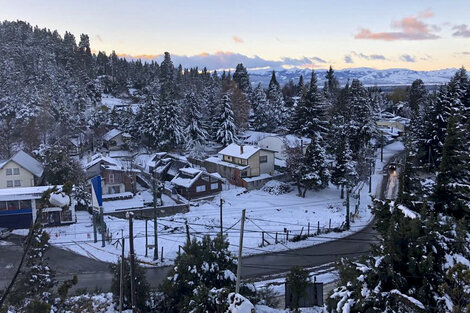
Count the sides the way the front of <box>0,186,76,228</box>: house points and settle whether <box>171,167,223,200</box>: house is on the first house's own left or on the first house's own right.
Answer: on the first house's own left

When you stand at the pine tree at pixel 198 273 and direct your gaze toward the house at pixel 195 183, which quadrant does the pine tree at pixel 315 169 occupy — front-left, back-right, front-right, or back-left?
front-right

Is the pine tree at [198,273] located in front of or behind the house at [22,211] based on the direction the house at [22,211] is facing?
in front

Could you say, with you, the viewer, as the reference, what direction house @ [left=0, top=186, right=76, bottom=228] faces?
facing the viewer

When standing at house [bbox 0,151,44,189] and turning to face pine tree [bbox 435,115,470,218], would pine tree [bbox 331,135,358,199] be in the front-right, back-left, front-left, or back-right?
front-left

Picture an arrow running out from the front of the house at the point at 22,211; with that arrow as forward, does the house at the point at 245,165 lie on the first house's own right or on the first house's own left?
on the first house's own left

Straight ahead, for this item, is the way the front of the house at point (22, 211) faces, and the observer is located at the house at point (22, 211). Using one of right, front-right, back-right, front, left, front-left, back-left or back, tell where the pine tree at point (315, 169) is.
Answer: left

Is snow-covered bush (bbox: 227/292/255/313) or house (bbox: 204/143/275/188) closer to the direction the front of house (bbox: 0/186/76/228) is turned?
the snow-covered bush

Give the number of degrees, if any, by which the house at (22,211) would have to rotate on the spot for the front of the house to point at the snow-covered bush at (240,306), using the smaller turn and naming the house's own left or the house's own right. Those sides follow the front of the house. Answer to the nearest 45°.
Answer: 0° — it already faces it

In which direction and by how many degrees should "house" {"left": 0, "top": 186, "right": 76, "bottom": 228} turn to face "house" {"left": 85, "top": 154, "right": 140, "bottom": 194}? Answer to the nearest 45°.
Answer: approximately 135° to its left

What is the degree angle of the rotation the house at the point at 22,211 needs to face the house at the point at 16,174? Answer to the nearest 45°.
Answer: approximately 180°
